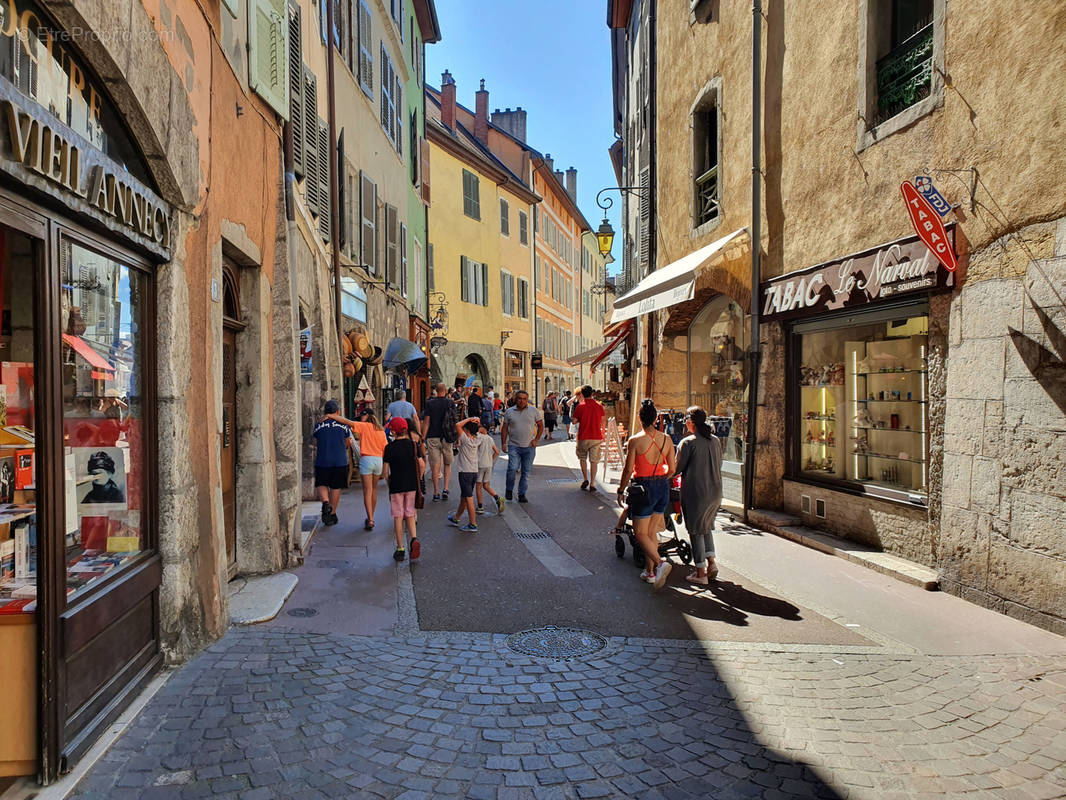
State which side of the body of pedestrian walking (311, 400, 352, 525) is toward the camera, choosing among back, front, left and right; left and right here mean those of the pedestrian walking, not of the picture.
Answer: back

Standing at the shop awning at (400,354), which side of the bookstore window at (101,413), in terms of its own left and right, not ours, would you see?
left

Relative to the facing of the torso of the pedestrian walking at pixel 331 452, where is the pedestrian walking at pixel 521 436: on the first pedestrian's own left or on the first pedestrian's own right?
on the first pedestrian's own right

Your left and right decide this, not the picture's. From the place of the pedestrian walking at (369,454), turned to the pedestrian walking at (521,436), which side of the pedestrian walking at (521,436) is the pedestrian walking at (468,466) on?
right

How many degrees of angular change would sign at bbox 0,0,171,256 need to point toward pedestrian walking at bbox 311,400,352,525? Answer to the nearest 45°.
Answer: approximately 90° to its left

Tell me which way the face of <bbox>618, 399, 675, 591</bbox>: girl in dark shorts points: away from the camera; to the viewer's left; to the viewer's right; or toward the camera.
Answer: away from the camera

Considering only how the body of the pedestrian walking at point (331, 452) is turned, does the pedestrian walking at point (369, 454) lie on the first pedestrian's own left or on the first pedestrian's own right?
on the first pedestrian's own right

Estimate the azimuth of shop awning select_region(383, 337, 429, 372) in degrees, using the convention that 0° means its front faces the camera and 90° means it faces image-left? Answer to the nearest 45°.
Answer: approximately 315°

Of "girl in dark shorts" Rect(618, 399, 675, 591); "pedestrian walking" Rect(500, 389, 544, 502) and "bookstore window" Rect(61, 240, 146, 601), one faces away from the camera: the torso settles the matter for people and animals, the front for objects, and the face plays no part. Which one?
the girl in dark shorts

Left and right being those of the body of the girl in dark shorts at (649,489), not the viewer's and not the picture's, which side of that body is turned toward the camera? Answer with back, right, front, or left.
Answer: back
